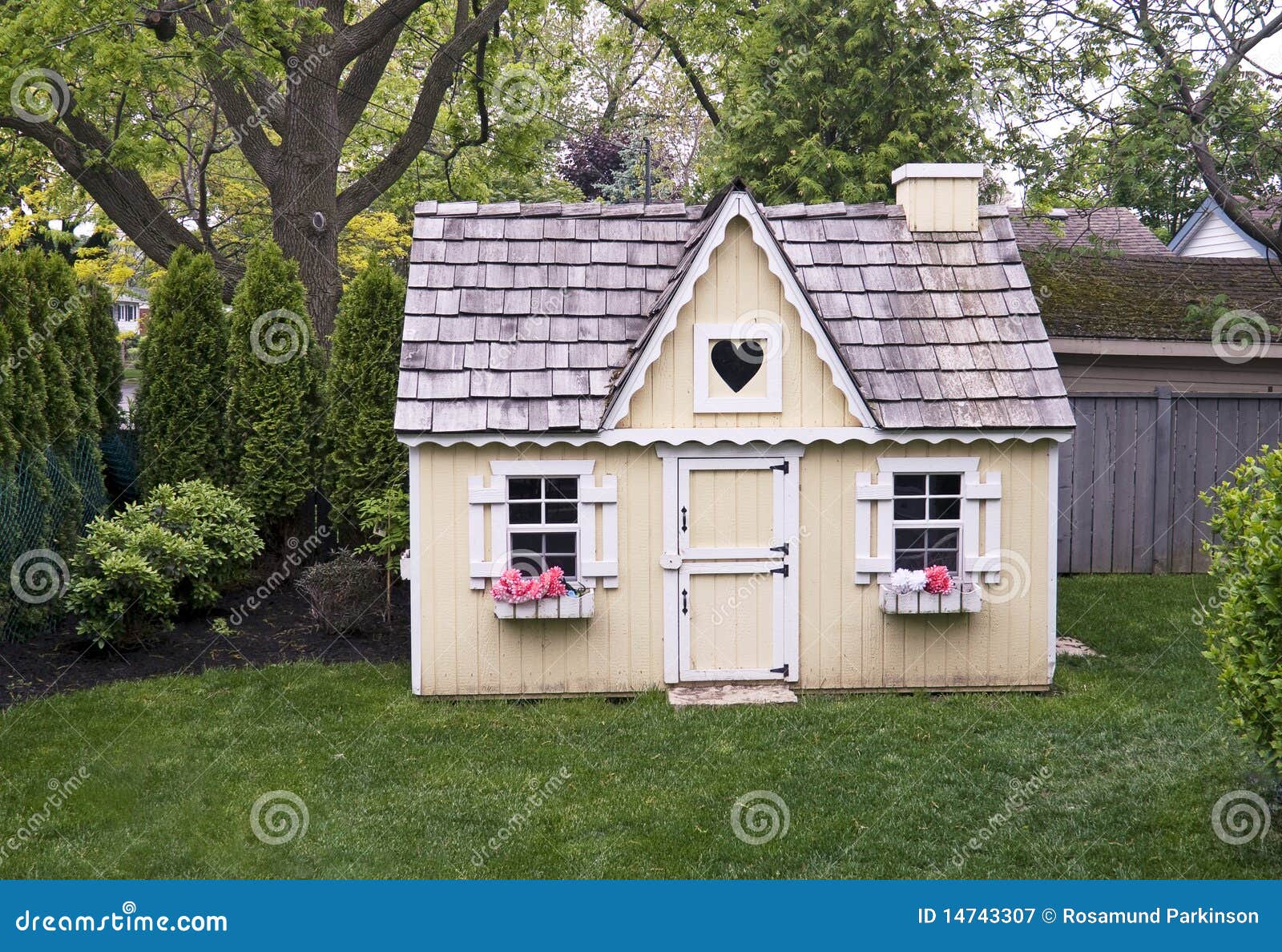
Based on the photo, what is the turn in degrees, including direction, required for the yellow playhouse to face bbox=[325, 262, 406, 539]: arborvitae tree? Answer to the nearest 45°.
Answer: approximately 135° to its right

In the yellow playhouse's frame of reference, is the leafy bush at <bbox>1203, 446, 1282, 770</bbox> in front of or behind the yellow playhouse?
in front

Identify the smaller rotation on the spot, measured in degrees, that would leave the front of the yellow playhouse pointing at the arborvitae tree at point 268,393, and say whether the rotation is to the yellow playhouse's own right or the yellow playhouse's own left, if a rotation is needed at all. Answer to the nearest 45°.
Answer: approximately 135° to the yellow playhouse's own right

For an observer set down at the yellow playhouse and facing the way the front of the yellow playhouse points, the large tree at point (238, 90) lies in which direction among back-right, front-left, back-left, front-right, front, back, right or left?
back-right

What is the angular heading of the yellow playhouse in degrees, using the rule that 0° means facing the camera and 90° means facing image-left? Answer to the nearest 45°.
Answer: approximately 0°

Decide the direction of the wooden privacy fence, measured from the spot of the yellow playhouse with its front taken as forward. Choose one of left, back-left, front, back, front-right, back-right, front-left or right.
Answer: back-left

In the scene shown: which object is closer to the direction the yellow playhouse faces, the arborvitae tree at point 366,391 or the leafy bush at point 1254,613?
the leafy bush

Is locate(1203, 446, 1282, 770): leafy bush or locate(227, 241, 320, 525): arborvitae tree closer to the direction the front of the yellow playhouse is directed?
the leafy bush

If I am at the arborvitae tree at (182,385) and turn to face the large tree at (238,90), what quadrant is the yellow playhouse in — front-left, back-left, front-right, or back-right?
back-right

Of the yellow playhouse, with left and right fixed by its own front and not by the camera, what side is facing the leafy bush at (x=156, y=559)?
right

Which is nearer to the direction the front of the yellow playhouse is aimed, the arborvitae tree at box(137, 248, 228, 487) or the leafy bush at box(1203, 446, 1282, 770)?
the leafy bush
